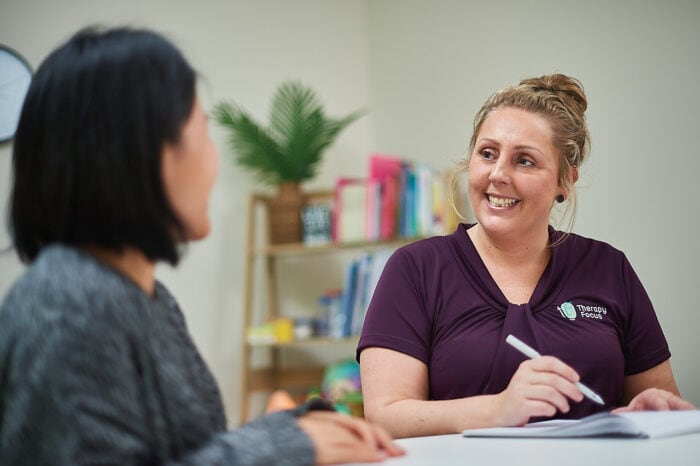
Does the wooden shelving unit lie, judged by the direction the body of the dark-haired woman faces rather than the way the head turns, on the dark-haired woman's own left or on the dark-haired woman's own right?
on the dark-haired woman's own left

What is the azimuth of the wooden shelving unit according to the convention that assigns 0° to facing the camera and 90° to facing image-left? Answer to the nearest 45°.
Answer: approximately 315°

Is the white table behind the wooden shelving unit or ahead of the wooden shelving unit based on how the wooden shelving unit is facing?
ahead

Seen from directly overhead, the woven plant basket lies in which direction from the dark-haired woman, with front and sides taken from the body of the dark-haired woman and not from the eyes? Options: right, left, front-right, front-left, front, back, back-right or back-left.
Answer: left

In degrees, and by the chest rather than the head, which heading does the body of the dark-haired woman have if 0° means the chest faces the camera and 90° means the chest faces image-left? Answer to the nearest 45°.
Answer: approximately 270°

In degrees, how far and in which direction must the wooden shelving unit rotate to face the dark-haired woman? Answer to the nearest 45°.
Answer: approximately 45° to its right

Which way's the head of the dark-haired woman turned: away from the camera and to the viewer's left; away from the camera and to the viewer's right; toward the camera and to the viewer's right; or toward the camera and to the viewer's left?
away from the camera and to the viewer's right

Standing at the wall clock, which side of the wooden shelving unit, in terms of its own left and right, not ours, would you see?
right
